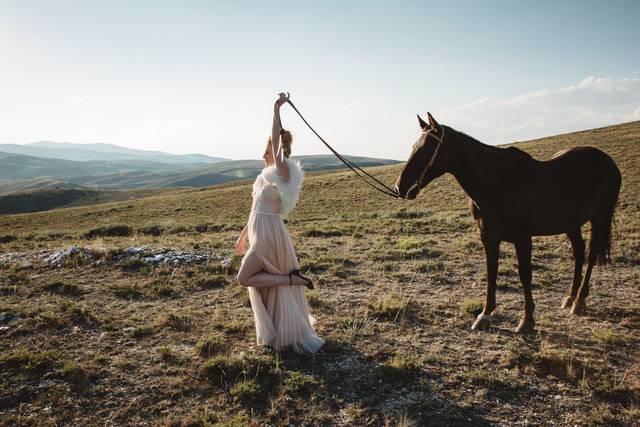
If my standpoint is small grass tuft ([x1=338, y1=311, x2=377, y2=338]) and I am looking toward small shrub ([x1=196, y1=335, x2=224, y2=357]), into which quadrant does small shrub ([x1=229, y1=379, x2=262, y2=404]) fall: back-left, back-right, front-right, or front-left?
front-left

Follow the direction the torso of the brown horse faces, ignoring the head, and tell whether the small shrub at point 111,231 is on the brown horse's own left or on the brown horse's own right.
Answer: on the brown horse's own right

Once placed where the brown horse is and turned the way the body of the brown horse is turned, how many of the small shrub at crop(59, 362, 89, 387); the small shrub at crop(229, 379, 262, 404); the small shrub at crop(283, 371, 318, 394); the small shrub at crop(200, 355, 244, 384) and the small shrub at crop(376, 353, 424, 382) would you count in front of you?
5

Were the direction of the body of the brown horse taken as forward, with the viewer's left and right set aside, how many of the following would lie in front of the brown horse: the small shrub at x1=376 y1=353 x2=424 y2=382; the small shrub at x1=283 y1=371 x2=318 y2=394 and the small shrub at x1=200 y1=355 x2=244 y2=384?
3

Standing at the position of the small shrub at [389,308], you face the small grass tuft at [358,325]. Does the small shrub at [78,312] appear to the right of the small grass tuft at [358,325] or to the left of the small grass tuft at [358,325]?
right

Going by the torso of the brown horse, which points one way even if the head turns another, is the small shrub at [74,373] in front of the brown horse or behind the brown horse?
in front

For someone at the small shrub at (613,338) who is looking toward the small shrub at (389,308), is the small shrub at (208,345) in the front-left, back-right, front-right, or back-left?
front-left

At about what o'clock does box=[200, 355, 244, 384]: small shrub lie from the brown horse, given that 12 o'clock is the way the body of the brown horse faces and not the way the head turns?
The small shrub is roughly at 12 o'clock from the brown horse.

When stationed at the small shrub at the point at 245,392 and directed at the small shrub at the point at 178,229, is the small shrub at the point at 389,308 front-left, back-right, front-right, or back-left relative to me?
front-right

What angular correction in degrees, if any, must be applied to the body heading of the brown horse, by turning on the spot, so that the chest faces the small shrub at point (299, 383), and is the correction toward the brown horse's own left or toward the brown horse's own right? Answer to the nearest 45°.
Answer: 0° — it already faces it

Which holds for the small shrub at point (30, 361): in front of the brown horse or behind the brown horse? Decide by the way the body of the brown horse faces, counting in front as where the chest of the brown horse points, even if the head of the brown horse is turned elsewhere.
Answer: in front
